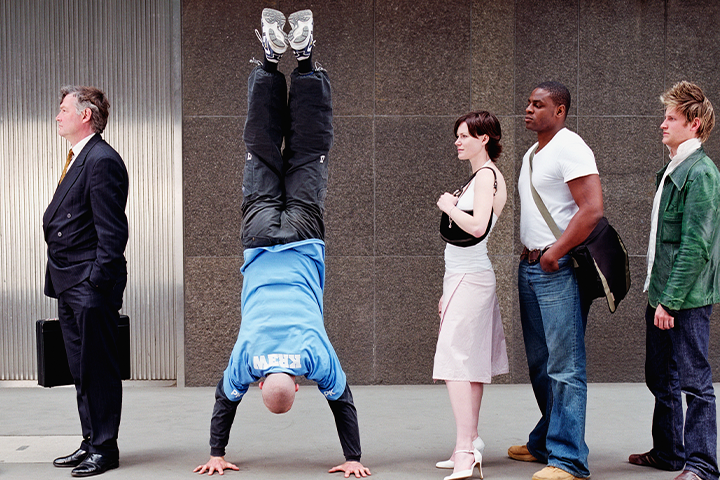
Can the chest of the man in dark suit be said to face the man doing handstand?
no

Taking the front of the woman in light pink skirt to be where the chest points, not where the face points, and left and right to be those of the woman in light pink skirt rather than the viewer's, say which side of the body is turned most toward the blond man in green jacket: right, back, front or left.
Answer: back

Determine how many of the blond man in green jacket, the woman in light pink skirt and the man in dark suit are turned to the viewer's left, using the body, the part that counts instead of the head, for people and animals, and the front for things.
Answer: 3

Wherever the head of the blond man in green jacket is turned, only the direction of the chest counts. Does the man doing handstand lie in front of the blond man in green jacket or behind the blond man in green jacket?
in front

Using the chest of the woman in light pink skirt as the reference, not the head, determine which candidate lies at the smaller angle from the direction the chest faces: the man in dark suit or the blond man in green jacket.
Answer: the man in dark suit

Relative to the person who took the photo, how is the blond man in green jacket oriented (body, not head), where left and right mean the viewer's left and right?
facing to the left of the viewer

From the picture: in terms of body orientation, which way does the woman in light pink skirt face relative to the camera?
to the viewer's left

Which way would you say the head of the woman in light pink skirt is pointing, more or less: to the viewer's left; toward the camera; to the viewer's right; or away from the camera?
to the viewer's left

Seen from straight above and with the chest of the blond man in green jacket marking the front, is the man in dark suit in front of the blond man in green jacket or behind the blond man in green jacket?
in front

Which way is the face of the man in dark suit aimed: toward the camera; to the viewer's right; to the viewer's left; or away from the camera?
to the viewer's left

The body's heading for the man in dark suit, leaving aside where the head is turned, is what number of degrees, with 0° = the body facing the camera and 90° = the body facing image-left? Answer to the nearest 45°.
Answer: approximately 90°

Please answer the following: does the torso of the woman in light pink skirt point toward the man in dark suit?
yes

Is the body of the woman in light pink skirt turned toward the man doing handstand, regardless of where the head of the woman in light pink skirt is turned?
yes

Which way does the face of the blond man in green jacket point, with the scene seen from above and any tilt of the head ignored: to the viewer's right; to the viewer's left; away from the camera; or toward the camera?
to the viewer's left

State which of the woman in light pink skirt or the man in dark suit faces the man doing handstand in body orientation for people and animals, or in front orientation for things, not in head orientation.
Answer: the woman in light pink skirt

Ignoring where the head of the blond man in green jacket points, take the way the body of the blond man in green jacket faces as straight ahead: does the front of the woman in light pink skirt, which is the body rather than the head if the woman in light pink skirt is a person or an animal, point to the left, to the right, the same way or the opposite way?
the same way
